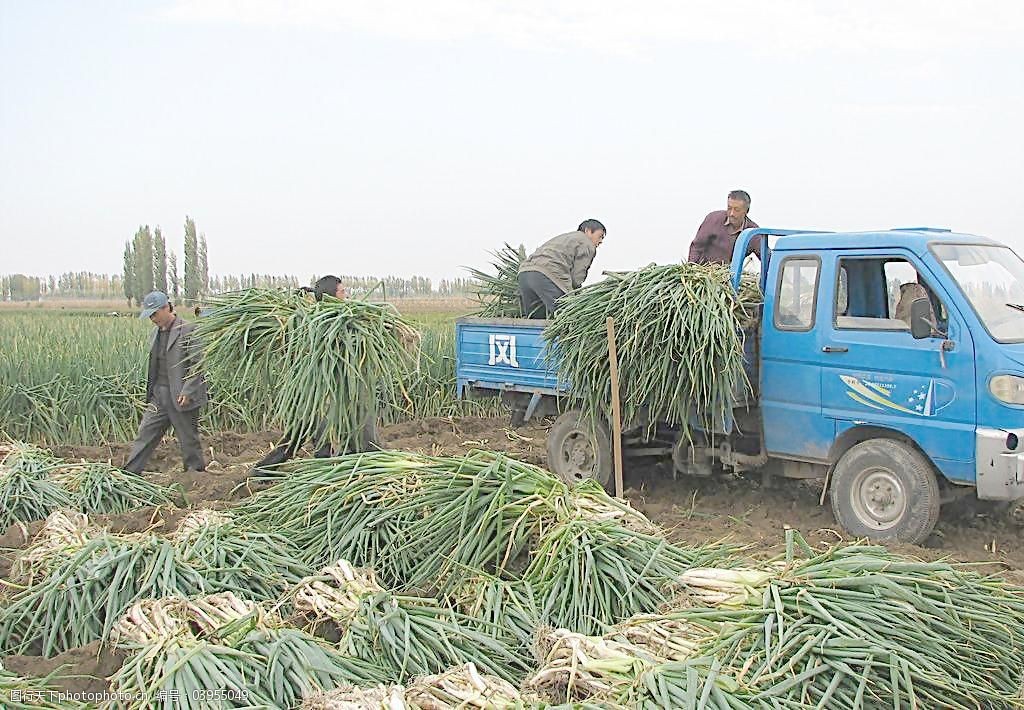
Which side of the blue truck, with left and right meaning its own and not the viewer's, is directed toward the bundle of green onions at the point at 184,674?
right

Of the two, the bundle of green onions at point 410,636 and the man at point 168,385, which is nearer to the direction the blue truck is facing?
the bundle of green onions

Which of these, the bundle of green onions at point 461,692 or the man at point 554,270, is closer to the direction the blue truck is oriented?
the bundle of green onions

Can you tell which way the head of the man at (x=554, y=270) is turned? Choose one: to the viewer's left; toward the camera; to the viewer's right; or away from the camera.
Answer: to the viewer's right

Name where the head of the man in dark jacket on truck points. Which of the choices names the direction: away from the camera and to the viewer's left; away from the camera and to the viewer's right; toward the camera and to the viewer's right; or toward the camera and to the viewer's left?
toward the camera and to the viewer's left

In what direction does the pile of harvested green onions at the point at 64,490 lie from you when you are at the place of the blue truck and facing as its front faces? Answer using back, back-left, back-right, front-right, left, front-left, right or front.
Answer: back-right

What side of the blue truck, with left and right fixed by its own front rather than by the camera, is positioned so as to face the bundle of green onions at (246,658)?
right

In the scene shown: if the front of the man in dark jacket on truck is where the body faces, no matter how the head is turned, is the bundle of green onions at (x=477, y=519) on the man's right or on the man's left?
on the man's right

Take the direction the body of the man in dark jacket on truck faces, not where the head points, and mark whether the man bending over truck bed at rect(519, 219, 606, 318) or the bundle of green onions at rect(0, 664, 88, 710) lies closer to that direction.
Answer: the bundle of green onions

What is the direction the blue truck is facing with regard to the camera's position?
facing the viewer and to the right of the viewer

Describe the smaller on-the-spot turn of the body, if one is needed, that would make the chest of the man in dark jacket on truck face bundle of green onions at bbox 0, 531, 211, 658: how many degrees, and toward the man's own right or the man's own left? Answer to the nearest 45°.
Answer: approximately 90° to the man's own right
